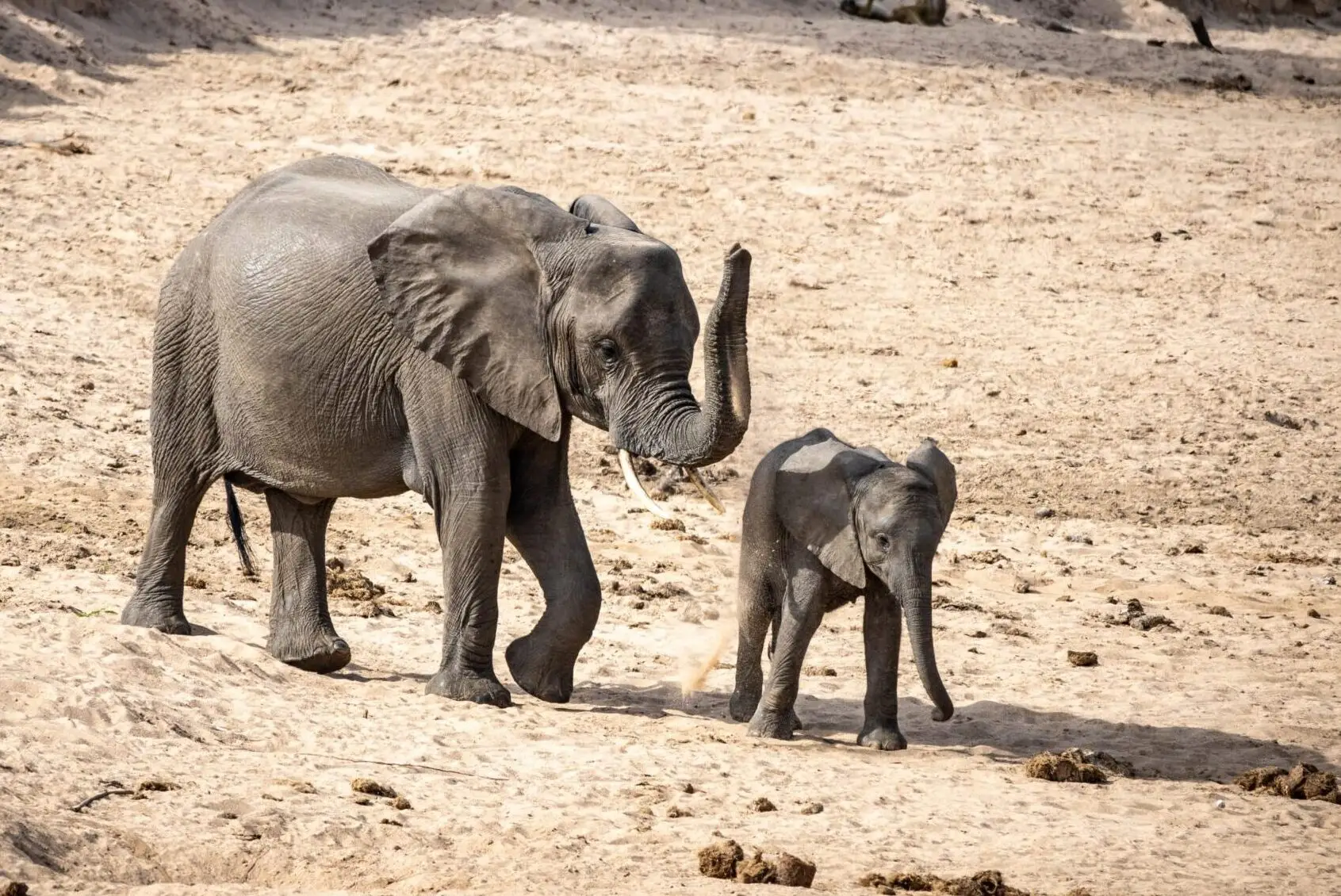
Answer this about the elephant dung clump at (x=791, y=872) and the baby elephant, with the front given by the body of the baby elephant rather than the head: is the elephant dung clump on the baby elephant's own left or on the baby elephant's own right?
on the baby elephant's own right

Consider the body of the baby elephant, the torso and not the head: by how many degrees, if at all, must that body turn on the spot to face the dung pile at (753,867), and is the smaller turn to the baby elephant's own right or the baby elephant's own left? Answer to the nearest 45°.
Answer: approximately 45° to the baby elephant's own right

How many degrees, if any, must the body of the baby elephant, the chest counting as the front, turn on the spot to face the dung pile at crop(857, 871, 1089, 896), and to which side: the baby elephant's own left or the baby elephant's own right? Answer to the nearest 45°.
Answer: approximately 45° to the baby elephant's own right

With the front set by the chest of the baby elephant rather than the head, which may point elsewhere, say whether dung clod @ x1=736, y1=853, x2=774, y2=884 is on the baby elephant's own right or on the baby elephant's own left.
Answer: on the baby elephant's own right

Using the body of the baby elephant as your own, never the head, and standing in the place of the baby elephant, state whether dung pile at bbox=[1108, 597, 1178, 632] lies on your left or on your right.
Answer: on your left

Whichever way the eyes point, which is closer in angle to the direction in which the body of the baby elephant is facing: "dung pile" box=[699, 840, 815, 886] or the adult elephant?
the dung pile

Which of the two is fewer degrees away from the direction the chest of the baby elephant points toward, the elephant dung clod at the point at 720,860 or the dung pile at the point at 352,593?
the elephant dung clod

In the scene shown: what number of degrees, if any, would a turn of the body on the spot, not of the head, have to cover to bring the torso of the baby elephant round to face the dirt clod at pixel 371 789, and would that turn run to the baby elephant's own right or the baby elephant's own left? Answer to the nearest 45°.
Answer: approximately 90° to the baby elephant's own right

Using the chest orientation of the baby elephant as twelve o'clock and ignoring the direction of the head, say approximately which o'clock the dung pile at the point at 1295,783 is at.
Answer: The dung pile is roughly at 11 o'clock from the baby elephant.

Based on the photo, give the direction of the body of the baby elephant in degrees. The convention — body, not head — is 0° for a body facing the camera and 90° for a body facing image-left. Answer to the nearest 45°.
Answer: approximately 315°

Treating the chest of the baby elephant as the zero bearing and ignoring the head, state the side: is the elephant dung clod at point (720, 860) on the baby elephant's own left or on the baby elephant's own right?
on the baby elephant's own right
